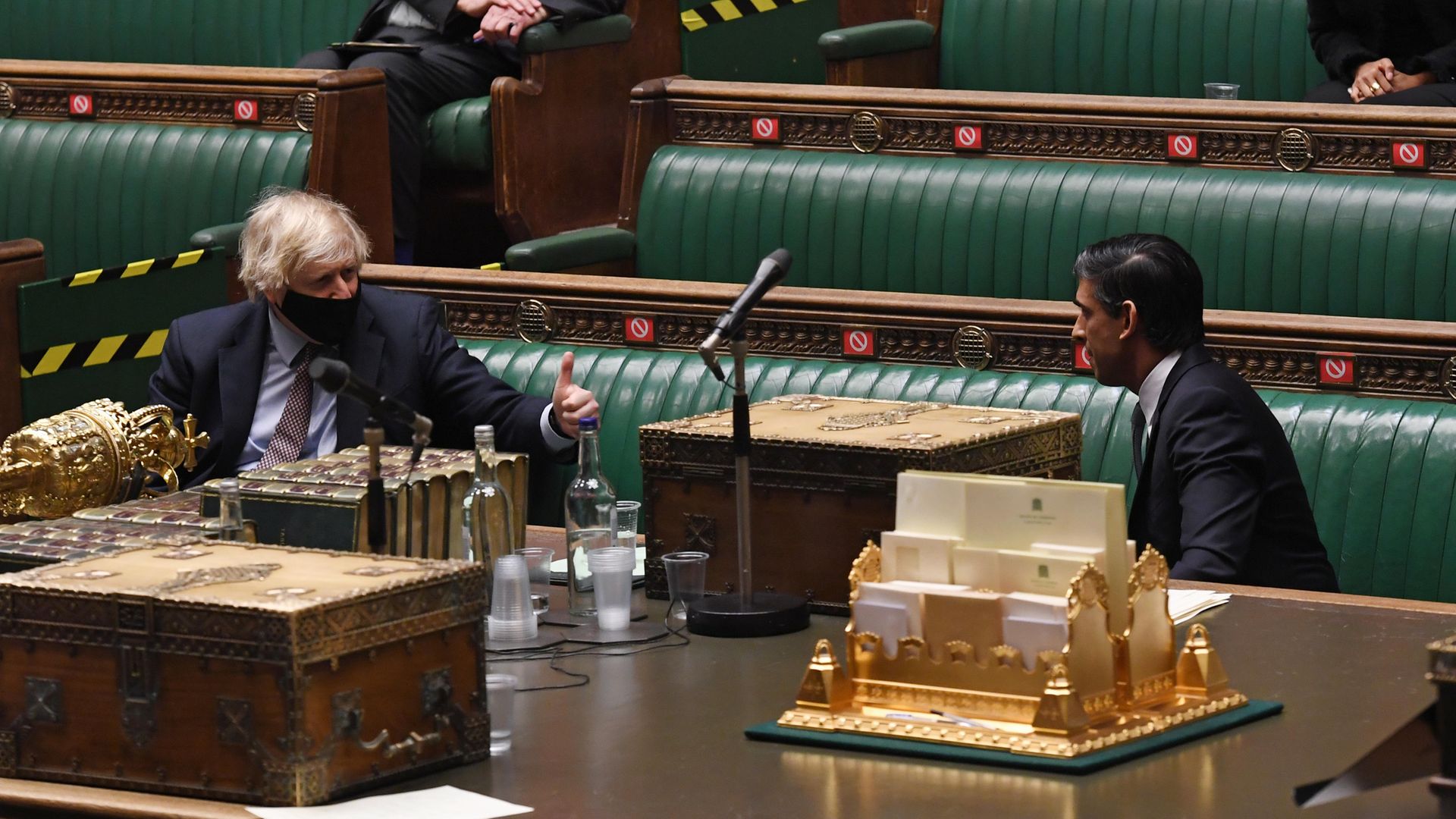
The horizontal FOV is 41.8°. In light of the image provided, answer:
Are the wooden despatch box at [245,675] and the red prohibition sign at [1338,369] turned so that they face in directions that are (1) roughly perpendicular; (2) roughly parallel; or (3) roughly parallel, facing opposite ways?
roughly parallel

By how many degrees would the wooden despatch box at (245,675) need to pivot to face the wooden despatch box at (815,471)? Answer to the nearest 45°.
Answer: approximately 180°

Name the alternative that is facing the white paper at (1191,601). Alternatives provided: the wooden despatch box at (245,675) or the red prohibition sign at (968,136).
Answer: the red prohibition sign

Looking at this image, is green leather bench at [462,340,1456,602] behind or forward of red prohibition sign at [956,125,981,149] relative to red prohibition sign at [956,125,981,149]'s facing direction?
forward

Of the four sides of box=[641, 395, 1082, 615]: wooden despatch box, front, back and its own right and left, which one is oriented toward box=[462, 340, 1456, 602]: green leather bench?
front

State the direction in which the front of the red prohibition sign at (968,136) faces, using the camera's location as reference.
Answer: facing the viewer

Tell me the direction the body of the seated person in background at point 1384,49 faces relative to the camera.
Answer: toward the camera

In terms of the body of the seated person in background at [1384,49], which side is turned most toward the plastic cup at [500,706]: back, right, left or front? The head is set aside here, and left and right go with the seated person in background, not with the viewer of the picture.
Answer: front

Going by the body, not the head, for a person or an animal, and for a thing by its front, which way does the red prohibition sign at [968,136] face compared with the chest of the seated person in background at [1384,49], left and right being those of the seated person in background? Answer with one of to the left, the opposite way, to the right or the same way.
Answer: the same way

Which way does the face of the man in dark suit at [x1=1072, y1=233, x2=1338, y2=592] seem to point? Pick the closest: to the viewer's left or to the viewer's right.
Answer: to the viewer's left

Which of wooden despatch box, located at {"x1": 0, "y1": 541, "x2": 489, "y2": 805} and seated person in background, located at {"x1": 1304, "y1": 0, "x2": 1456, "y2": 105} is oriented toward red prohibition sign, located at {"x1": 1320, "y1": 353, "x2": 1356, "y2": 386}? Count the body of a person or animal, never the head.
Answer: the seated person in background

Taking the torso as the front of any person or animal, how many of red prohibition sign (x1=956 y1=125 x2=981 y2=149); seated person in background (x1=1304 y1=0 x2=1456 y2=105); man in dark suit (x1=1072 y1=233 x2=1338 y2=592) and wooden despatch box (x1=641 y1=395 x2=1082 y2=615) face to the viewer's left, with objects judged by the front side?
1

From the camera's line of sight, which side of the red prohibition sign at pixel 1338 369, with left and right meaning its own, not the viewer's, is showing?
front
